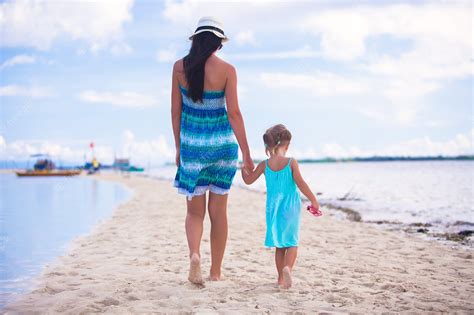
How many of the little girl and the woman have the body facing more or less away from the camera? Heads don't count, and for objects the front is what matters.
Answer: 2

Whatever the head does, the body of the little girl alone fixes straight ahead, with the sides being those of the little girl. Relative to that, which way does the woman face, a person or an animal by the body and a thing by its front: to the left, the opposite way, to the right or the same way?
the same way

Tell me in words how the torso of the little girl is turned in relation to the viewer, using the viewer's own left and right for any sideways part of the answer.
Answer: facing away from the viewer

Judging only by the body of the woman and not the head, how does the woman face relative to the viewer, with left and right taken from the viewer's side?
facing away from the viewer

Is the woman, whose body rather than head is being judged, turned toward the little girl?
no

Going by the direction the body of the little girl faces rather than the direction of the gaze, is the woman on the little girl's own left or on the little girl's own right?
on the little girl's own left
